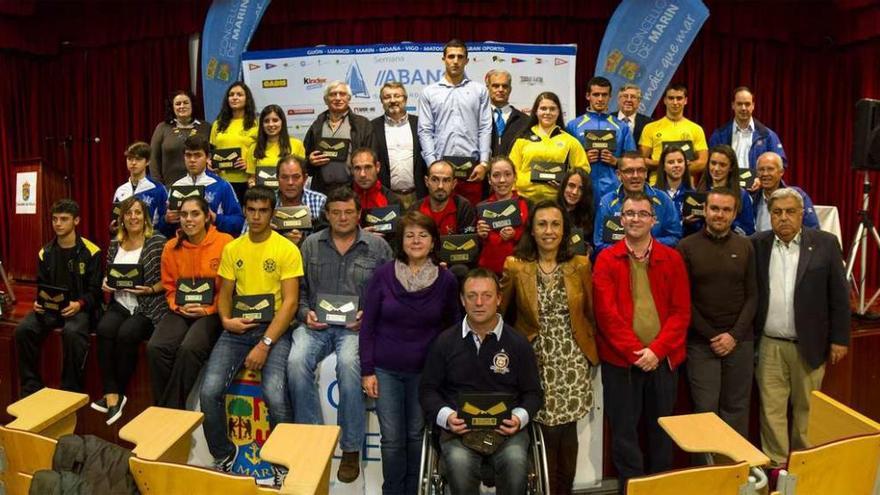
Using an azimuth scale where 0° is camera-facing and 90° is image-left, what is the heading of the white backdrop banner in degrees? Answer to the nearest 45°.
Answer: approximately 0°

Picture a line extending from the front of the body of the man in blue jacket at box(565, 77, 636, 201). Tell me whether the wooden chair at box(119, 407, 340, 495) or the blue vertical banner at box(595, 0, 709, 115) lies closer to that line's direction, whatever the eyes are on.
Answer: the wooden chair

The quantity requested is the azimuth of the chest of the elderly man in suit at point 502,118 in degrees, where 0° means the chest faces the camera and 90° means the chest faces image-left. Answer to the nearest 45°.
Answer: approximately 0°

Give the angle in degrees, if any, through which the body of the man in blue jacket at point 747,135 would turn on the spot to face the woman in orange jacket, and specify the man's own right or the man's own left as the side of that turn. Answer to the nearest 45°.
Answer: approximately 45° to the man's own right

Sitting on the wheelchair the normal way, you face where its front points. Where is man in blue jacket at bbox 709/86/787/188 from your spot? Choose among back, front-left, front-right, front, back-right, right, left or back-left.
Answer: back-left

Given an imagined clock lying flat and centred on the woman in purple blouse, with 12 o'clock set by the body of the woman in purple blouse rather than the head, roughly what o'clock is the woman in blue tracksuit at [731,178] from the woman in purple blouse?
The woman in blue tracksuit is roughly at 8 o'clock from the woman in purple blouse.
